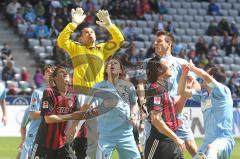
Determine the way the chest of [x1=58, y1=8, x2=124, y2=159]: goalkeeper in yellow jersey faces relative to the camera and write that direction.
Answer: toward the camera

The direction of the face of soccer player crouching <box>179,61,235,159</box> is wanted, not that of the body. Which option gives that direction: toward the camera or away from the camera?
away from the camera

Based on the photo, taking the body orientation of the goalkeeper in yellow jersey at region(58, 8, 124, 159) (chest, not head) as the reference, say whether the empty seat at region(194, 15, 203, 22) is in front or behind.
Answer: behind

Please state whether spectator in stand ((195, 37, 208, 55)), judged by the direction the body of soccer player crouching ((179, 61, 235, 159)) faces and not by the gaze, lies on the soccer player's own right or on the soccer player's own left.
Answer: on the soccer player's own right

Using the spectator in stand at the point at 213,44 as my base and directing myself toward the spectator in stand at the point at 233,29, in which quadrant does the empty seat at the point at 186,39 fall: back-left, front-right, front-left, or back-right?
back-left

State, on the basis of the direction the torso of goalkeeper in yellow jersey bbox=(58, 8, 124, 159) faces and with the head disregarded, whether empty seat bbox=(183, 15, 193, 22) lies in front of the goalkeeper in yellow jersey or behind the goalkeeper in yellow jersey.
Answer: behind
